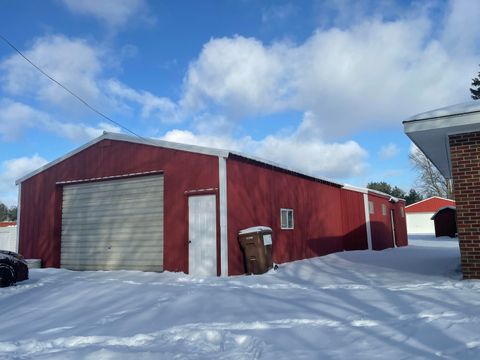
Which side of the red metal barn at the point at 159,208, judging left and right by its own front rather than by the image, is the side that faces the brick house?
left

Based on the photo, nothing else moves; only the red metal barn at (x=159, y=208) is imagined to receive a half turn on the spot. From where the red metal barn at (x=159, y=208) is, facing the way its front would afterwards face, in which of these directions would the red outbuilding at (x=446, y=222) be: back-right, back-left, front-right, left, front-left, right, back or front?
front

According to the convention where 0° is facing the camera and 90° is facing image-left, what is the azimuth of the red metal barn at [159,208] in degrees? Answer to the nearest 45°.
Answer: approximately 45°

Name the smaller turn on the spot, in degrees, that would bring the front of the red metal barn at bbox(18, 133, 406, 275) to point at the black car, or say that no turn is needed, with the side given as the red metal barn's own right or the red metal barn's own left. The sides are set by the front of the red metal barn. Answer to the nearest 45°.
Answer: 0° — it already faces it

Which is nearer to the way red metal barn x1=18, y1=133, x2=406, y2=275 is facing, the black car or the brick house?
the black car
